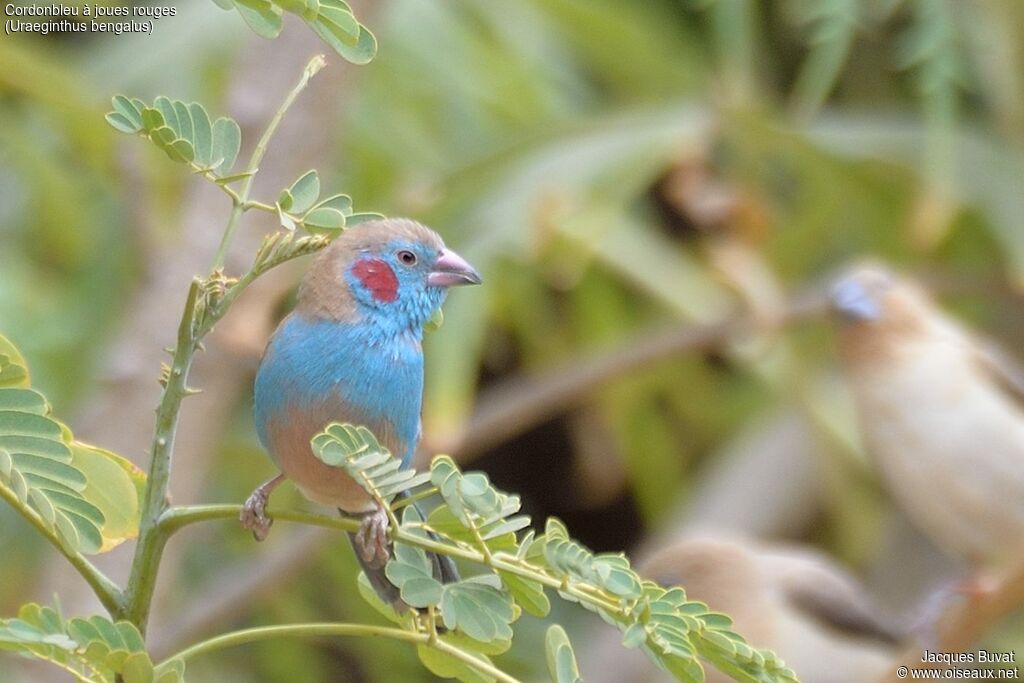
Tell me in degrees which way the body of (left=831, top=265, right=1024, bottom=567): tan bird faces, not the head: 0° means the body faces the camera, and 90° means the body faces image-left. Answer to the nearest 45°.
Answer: approximately 45°

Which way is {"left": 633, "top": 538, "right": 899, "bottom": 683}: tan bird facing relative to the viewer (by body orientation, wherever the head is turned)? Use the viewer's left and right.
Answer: facing to the left of the viewer
